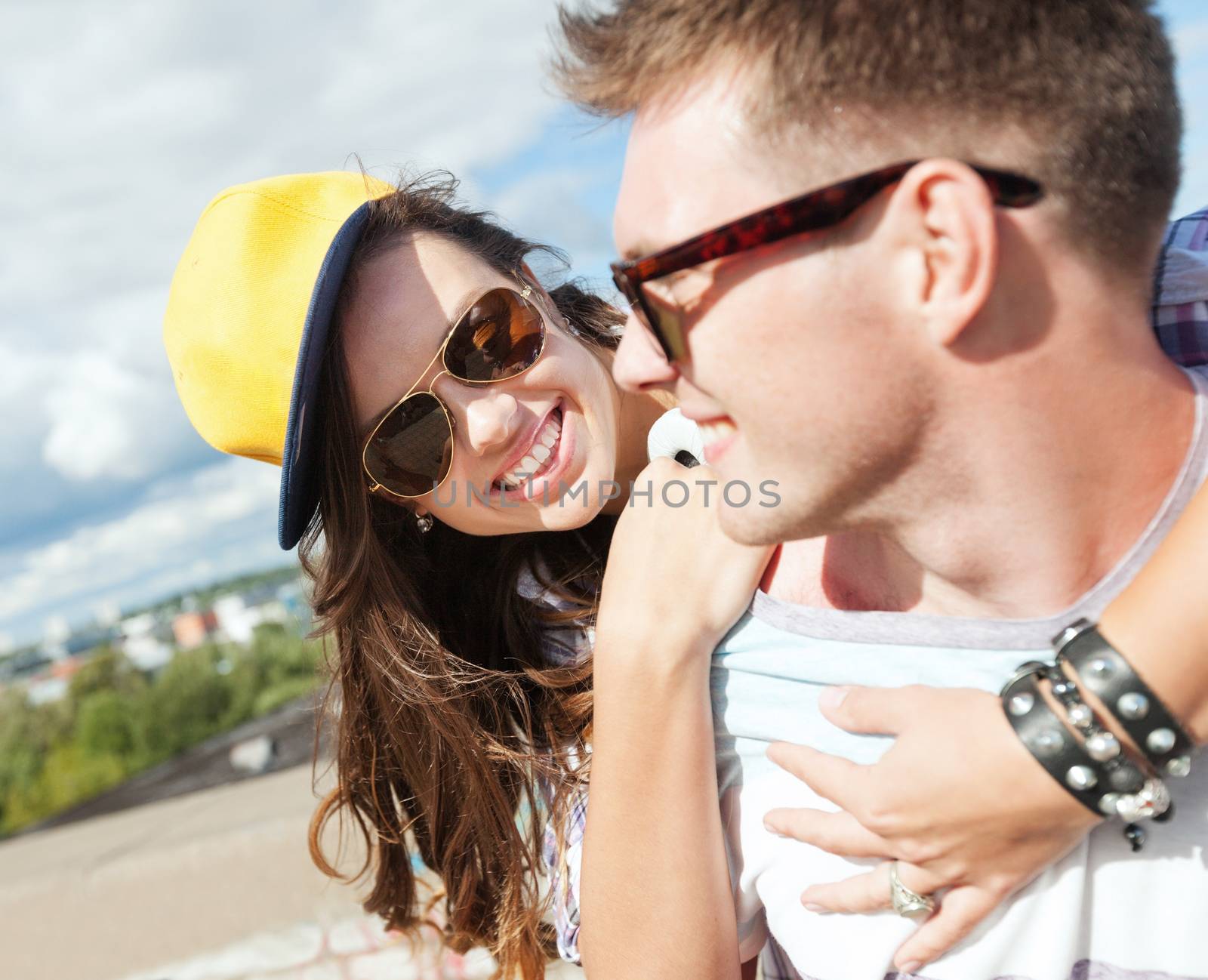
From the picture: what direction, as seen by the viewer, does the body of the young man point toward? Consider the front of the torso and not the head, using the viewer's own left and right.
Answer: facing the viewer and to the left of the viewer

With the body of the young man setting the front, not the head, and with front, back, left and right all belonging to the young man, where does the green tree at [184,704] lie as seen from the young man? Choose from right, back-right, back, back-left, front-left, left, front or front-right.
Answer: right

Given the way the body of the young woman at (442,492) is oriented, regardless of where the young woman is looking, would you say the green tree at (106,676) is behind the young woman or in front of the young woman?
behind

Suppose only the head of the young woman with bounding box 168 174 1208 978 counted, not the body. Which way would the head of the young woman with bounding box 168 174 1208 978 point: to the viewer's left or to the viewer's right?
to the viewer's right

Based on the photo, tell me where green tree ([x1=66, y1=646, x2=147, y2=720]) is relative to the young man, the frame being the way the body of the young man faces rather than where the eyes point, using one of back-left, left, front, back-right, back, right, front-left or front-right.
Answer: right

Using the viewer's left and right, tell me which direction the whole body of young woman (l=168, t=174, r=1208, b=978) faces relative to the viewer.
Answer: facing the viewer
